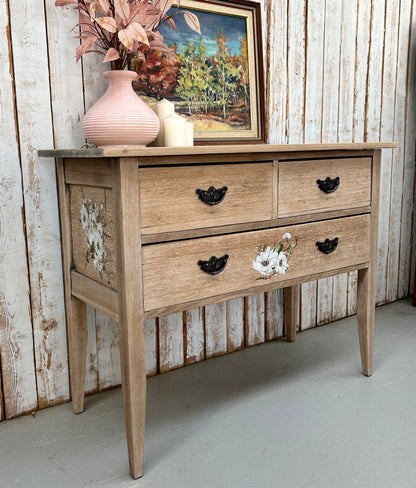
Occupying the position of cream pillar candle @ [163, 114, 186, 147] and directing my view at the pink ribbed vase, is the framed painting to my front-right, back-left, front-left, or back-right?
back-right

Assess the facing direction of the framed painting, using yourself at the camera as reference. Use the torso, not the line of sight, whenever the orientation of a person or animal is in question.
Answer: facing the viewer and to the right of the viewer
